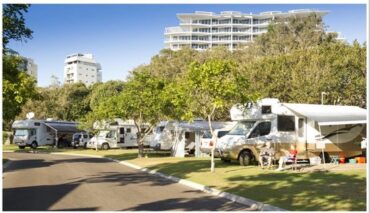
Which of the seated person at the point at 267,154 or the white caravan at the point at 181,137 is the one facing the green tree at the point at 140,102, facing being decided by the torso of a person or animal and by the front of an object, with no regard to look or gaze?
the white caravan

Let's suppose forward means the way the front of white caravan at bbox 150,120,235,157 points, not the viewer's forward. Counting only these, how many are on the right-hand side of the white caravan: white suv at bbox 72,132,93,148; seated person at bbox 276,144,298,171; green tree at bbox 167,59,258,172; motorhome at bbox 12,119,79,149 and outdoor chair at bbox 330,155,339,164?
2

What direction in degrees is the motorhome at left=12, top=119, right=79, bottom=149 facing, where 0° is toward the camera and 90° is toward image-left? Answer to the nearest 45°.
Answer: approximately 45°

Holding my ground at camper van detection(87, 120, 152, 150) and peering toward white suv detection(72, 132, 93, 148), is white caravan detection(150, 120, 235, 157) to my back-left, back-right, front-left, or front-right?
back-left

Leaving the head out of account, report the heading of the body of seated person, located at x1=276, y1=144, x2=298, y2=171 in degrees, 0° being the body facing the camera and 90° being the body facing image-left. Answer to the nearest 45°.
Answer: approximately 90°

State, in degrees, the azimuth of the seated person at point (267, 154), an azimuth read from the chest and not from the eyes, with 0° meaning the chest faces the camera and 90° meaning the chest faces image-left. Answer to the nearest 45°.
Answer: approximately 0°

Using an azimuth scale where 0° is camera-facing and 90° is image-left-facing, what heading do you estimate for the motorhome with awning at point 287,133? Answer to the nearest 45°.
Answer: approximately 45°
